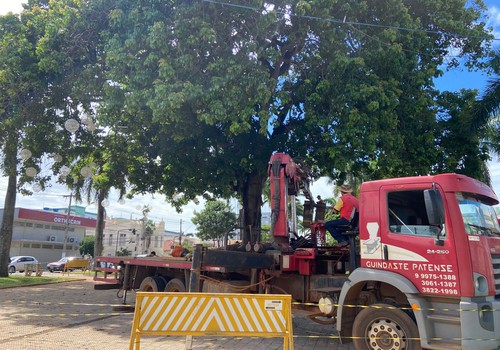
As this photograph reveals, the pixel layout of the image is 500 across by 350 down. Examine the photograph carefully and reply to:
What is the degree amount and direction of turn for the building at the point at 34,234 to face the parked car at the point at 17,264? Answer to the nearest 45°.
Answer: approximately 45° to its right

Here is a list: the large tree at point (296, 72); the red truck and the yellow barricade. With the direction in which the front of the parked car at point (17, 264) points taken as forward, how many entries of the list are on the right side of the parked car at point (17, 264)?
0

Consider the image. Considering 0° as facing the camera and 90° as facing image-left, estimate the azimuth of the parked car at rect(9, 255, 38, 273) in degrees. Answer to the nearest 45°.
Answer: approximately 45°

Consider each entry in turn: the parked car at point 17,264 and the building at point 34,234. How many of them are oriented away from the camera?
0

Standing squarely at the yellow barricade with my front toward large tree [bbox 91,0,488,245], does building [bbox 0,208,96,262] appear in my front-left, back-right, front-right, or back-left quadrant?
front-left

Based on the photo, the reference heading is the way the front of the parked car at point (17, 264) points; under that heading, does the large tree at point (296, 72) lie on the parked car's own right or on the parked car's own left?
on the parked car's own left

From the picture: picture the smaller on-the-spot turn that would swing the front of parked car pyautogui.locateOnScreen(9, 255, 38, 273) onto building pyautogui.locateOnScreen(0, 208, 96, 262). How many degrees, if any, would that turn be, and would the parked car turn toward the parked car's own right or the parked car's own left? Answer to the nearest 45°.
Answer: approximately 135° to the parked car's own right

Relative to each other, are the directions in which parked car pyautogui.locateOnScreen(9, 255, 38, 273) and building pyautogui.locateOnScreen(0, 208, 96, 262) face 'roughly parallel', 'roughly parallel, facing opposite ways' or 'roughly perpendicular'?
roughly perpendicular

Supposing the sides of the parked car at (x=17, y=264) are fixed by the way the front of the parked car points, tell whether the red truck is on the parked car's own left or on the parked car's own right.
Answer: on the parked car's own left

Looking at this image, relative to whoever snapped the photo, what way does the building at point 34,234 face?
facing the viewer and to the right of the viewer

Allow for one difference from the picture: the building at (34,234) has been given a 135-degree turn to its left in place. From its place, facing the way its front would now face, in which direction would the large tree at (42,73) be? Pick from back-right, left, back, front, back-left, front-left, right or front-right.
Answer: back

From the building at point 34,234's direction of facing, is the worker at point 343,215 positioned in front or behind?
in front
